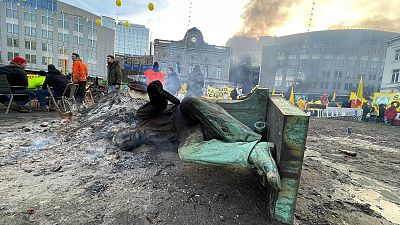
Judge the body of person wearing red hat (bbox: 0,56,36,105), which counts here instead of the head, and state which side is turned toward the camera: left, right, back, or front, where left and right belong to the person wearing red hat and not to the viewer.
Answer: right

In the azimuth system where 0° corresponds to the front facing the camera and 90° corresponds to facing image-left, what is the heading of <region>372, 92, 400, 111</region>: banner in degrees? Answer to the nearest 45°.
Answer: approximately 0°

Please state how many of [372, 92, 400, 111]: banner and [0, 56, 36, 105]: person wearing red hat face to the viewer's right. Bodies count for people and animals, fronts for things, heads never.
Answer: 1
